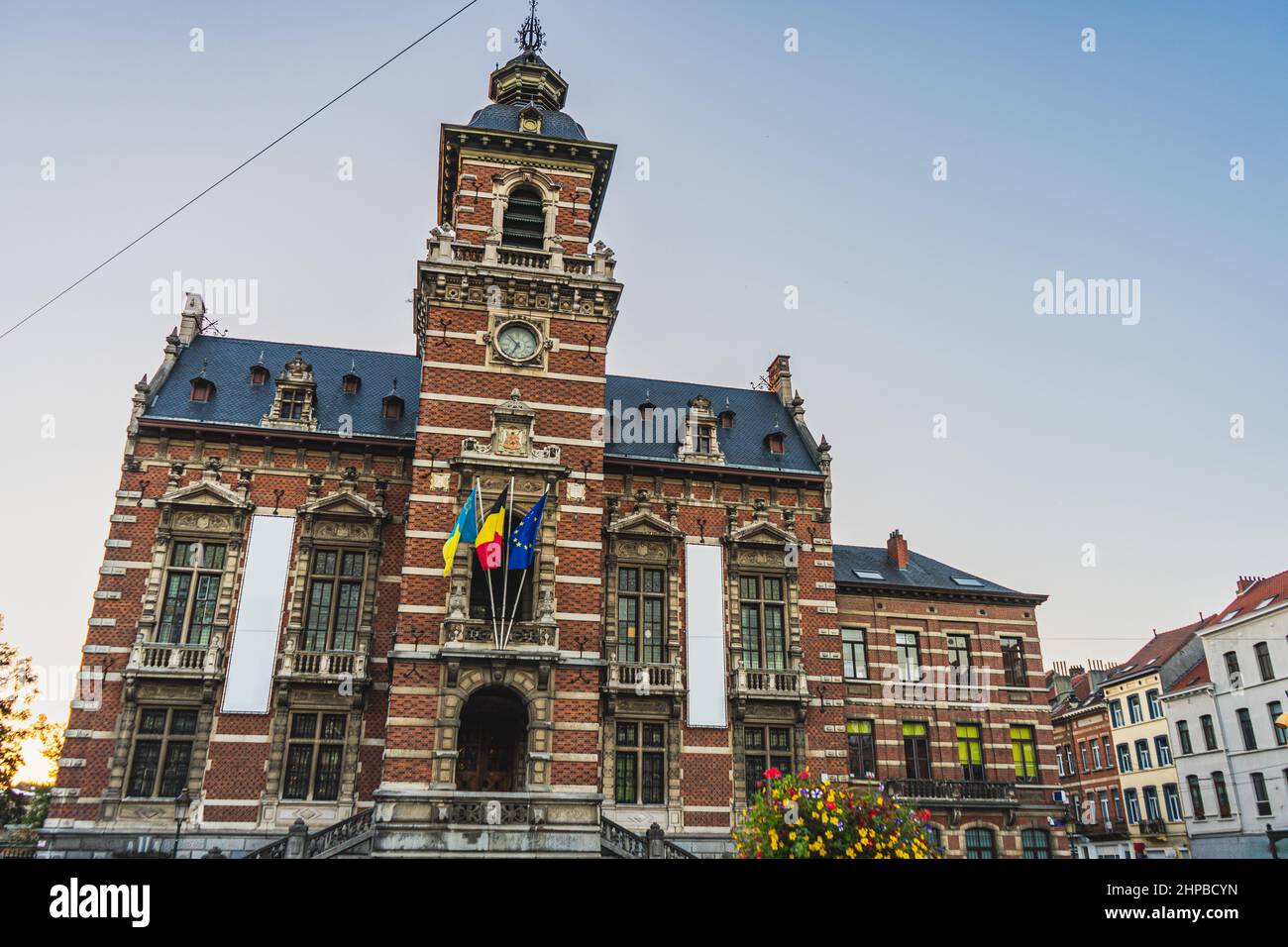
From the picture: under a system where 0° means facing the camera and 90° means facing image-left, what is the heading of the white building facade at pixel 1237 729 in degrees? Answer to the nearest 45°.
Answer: approximately 45°

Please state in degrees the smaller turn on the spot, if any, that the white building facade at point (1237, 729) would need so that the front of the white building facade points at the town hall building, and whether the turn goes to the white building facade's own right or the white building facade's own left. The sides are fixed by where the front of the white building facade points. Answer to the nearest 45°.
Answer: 0° — it already faces it

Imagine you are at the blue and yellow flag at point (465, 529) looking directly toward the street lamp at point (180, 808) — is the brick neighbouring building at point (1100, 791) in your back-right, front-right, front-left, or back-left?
back-right

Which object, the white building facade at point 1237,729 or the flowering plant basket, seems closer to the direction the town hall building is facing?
the flowering plant basket

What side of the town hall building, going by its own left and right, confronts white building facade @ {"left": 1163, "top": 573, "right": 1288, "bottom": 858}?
left

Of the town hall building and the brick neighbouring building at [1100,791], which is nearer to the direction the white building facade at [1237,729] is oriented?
the town hall building

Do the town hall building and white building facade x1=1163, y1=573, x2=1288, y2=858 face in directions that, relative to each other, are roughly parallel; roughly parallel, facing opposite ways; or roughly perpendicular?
roughly perpendicular

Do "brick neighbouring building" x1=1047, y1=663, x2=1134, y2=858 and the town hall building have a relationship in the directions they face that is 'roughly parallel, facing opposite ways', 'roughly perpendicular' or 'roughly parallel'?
roughly perpendicular

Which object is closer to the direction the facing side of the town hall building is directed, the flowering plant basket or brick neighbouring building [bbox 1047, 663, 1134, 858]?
the flowering plant basket

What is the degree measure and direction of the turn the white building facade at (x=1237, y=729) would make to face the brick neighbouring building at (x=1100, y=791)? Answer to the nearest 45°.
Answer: approximately 90° to its right

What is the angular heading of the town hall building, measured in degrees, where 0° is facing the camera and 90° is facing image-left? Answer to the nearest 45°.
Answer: approximately 0°

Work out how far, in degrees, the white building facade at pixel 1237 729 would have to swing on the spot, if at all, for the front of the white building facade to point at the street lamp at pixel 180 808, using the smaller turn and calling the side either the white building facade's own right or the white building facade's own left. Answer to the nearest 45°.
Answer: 0° — it already faces it

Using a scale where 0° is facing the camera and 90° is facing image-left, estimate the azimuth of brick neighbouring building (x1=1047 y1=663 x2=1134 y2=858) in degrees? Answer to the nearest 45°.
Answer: approximately 45°
